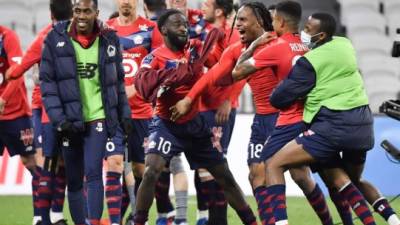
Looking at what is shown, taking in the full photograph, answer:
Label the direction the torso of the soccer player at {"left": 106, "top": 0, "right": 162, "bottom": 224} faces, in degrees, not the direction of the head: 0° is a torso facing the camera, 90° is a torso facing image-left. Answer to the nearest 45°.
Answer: approximately 0°

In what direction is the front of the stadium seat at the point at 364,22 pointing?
toward the camera

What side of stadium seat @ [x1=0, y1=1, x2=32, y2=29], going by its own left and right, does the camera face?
front

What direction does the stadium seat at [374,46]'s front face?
toward the camera
